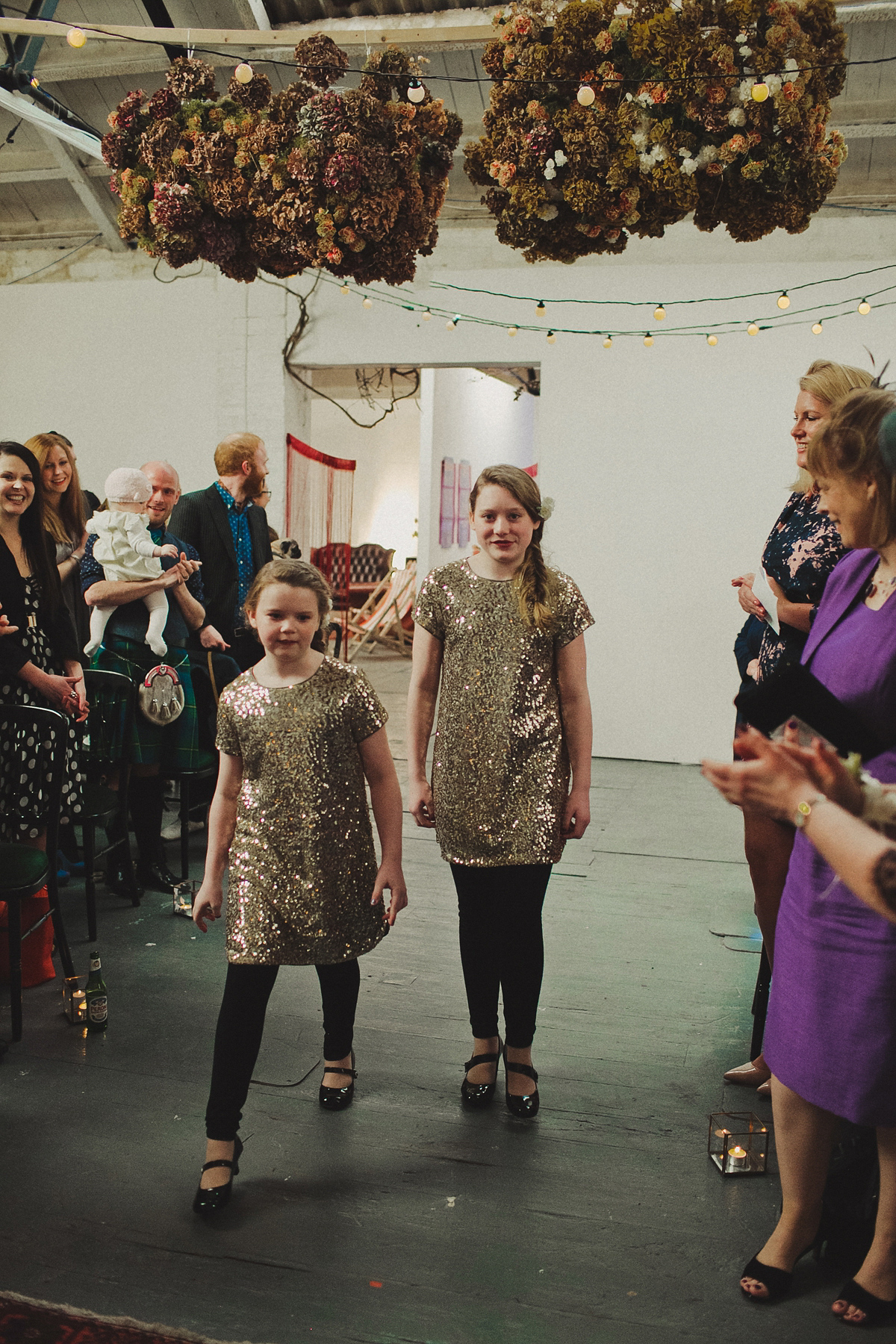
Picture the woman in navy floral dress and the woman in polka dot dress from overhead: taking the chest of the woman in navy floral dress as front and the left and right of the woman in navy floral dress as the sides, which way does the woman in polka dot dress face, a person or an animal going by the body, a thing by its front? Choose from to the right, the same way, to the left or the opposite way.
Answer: the opposite way

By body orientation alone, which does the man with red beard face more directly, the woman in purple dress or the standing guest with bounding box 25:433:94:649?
the woman in purple dress

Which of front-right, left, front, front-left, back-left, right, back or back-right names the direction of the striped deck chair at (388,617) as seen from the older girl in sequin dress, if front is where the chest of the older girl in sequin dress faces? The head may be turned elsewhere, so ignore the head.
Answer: back

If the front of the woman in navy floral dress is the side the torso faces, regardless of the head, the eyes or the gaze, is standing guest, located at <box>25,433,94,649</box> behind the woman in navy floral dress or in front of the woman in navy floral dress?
in front

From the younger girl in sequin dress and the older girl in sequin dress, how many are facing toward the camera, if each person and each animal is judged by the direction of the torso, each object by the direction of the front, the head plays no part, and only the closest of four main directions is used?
2

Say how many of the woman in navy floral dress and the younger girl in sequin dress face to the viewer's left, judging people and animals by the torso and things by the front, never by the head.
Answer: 1

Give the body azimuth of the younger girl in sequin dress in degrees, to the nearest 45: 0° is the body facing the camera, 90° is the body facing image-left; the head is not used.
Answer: approximately 0°

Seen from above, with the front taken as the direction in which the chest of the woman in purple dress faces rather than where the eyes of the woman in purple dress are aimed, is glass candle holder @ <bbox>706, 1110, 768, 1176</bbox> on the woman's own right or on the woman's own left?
on the woman's own right

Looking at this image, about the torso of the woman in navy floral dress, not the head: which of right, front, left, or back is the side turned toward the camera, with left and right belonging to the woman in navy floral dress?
left
